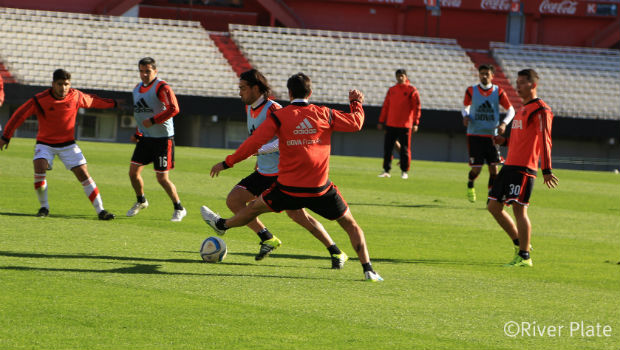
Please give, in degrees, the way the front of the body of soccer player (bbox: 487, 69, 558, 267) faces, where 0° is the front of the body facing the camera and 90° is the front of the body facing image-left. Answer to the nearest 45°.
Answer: approximately 45°

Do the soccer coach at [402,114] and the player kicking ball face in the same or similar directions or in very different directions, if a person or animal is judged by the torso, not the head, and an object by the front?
very different directions

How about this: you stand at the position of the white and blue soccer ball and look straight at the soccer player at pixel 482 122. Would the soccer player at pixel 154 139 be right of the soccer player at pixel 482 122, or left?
left

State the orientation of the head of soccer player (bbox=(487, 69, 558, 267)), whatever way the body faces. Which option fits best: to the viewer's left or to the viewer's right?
to the viewer's left

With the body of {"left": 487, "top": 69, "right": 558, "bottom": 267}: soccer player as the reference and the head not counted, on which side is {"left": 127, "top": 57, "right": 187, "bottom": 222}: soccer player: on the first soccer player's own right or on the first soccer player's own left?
on the first soccer player's own right

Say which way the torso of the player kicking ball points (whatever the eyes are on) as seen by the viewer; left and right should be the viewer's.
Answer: facing away from the viewer
